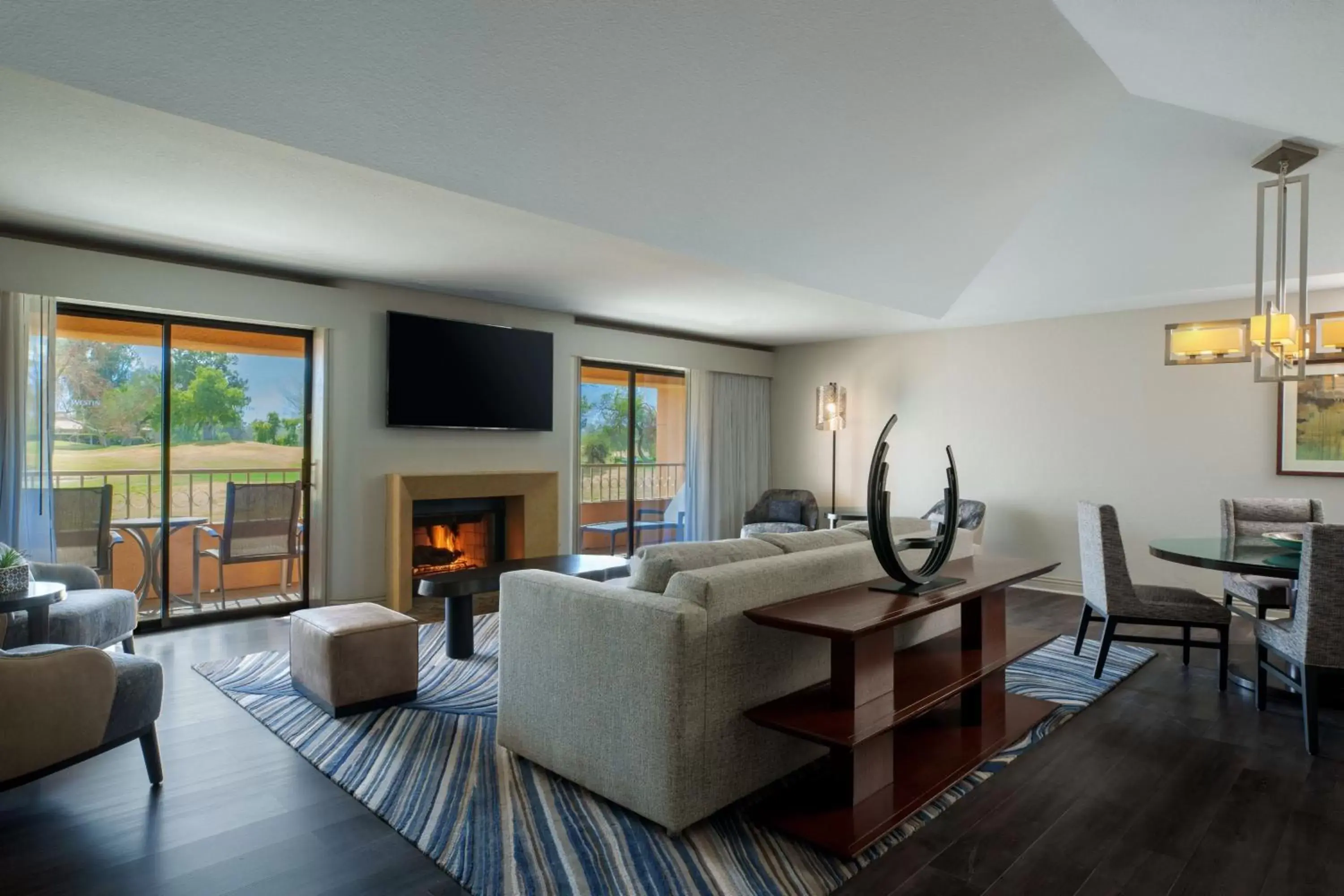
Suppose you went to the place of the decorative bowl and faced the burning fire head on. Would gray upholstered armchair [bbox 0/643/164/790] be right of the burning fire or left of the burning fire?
left

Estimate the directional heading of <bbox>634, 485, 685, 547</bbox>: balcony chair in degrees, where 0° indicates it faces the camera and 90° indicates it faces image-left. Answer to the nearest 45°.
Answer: approximately 90°

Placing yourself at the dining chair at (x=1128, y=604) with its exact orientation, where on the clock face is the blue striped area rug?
The blue striped area rug is roughly at 4 o'clock from the dining chair.

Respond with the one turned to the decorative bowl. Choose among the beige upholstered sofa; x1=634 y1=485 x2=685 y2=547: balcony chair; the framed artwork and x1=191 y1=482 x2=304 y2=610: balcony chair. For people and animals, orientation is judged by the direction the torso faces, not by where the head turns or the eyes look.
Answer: the framed artwork

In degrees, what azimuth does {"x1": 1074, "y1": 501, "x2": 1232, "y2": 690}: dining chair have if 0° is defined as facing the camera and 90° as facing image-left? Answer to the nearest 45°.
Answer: approximately 270°

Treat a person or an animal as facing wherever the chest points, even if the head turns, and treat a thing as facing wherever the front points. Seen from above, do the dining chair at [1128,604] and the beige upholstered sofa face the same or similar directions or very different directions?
very different directions

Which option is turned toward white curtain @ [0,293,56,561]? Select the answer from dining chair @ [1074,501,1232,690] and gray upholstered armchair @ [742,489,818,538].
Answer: the gray upholstered armchair
